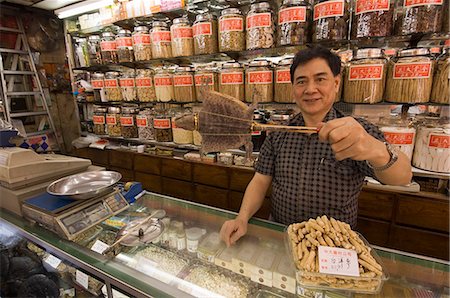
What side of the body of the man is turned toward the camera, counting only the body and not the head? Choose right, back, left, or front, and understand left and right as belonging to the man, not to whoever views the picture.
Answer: front

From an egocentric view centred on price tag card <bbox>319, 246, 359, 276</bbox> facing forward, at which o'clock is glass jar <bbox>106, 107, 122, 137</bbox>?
The glass jar is roughly at 4 o'clock from the price tag card.

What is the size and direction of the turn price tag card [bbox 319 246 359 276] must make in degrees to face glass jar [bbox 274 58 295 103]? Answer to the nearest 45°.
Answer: approximately 180°

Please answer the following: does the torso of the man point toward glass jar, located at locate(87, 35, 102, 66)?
no

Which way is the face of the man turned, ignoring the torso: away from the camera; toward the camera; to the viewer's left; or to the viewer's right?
toward the camera

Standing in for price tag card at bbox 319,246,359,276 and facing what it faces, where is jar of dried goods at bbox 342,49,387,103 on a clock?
The jar of dried goods is roughly at 6 o'clock from the price tag card.

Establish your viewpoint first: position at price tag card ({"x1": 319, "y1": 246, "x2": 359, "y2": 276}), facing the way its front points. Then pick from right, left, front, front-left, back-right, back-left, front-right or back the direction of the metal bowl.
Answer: right

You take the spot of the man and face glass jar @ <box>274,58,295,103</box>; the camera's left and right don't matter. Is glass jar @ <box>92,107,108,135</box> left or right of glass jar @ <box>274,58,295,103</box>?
left

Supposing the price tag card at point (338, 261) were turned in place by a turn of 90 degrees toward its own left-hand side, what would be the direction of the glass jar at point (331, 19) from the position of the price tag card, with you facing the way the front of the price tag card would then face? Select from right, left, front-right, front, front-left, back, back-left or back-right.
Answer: left

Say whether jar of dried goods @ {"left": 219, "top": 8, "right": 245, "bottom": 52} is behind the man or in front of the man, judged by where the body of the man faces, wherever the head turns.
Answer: behind

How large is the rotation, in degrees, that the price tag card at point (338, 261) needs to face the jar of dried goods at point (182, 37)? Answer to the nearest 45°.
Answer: approximately 135° to its right

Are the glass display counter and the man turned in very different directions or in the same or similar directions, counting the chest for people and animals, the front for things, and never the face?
same or similar directions

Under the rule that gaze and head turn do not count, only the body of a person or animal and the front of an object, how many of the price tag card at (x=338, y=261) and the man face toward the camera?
2

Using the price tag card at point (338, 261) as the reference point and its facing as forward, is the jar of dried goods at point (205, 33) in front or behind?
behind

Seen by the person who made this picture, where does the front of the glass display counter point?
facing the viewer and to the left of the viewer

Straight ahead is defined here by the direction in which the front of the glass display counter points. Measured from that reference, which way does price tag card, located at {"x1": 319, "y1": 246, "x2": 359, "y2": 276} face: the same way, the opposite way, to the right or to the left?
the same way

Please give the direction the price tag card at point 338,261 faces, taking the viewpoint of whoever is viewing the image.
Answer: facing the viewer

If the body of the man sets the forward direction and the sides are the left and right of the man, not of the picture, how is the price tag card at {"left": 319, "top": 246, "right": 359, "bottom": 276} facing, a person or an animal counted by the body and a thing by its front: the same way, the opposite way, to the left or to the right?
the same way

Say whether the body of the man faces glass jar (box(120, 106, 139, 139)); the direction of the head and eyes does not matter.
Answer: no
